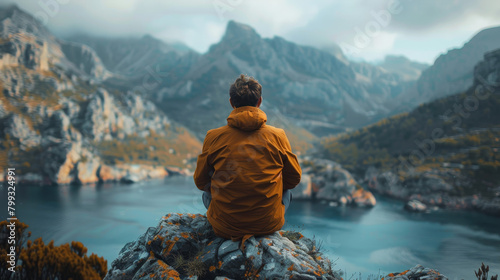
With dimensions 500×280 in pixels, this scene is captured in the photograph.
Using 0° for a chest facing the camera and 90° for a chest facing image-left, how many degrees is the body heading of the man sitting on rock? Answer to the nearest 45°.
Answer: approximately 180°

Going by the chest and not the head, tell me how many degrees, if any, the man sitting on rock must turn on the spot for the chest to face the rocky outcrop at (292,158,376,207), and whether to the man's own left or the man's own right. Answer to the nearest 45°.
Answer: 0° — they already face it

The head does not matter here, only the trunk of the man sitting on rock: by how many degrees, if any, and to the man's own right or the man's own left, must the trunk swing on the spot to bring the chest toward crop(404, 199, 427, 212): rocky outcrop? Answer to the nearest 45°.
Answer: approximately 45° to the man's own right

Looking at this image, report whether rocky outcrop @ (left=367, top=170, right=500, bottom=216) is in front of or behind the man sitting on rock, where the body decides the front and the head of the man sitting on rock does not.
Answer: in front

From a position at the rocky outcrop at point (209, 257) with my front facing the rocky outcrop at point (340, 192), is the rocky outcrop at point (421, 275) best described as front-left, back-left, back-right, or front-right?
front-right

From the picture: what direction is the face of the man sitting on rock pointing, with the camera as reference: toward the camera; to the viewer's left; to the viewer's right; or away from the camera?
away from the camera

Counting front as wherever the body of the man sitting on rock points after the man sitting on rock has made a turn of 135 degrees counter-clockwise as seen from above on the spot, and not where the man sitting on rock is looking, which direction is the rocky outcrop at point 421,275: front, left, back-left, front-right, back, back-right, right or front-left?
back-left
